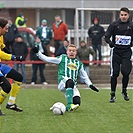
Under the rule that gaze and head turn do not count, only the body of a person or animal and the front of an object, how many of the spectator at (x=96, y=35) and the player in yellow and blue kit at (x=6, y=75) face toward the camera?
1

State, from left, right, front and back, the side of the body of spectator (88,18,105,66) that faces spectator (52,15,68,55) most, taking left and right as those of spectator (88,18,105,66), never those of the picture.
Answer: right

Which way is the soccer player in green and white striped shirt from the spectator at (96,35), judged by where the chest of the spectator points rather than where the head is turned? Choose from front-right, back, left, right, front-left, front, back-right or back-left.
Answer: front

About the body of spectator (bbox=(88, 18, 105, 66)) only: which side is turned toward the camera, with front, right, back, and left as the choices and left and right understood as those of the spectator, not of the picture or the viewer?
front

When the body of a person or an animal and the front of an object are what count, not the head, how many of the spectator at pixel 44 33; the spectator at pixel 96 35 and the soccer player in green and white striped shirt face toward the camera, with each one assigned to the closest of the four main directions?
3

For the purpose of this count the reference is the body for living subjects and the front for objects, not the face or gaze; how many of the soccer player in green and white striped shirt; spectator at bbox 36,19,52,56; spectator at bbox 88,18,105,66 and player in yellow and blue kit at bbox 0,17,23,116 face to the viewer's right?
1

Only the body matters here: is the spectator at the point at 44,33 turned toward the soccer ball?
yes

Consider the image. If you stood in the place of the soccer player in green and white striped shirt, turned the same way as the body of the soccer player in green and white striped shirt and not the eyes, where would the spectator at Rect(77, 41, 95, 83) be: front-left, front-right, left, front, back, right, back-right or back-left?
back

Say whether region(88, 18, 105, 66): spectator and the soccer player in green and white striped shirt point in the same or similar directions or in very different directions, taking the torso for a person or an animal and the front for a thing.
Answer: same or similar directions

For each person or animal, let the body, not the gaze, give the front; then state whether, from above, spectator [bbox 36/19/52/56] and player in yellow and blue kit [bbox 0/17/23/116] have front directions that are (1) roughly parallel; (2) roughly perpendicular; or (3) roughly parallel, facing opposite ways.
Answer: roughly perpendicular

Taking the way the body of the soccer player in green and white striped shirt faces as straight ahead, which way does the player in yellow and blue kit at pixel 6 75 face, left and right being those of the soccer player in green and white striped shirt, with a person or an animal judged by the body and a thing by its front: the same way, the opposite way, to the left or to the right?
to the left

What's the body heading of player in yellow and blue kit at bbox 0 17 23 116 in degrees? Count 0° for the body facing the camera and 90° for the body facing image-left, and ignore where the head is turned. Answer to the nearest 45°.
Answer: approximately 270°

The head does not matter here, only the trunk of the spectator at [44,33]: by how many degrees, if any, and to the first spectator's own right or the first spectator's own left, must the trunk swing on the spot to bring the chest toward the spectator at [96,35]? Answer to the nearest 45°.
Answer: approximately 90° to the first spectator's own left

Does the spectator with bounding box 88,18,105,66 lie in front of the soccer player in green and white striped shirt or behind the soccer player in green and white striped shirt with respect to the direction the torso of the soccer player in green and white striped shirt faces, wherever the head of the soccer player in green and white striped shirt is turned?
behind

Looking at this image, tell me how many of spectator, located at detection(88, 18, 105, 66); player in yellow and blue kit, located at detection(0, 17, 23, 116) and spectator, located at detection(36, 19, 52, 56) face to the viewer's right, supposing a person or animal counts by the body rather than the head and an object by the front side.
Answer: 1
